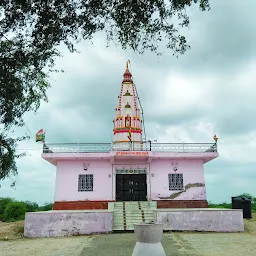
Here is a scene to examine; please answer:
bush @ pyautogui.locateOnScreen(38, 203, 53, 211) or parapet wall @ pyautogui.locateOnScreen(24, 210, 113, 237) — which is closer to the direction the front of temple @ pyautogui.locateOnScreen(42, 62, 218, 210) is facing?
the parapet wall

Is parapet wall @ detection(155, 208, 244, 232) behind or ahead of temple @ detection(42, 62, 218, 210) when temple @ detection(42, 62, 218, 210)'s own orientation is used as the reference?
ahead

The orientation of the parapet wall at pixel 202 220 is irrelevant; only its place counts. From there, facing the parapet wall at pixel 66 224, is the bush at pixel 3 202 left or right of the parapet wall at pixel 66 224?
right

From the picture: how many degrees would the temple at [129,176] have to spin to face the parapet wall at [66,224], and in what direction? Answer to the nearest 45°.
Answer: approximately 45° to its right

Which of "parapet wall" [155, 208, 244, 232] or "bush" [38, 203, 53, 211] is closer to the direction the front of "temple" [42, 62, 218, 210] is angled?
the parapet wall

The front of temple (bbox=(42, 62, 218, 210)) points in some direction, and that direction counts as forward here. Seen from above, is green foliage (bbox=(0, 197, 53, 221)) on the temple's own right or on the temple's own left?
on the temple's own right

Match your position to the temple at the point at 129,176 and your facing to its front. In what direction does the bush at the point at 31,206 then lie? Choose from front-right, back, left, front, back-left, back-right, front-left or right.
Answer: back-right

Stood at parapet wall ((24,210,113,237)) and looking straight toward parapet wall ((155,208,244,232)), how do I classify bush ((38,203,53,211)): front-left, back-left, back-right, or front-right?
back-left

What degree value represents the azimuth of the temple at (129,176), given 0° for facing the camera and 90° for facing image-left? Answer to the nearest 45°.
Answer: approximately 0°

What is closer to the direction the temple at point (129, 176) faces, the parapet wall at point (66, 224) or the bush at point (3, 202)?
the parapet wall

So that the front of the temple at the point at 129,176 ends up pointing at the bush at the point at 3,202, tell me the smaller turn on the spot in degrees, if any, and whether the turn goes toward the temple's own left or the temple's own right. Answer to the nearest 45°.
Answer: approximately 135° to the temple's own right
